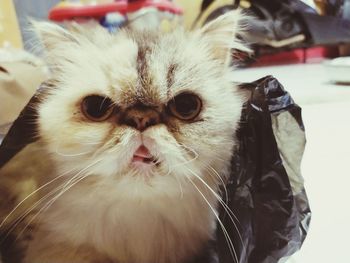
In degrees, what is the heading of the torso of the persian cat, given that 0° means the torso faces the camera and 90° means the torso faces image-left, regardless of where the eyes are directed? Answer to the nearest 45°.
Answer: approximately 0°

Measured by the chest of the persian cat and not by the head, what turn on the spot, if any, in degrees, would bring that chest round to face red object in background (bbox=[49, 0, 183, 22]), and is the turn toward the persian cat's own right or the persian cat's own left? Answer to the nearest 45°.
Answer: approximately 180°

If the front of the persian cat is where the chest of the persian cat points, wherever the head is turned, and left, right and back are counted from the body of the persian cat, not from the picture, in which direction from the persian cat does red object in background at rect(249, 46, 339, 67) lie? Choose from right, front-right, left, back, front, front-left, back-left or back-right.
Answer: back-left
